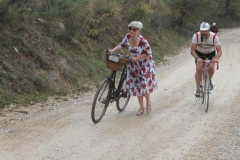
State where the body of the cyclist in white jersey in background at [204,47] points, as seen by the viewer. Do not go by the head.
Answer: toward the camera

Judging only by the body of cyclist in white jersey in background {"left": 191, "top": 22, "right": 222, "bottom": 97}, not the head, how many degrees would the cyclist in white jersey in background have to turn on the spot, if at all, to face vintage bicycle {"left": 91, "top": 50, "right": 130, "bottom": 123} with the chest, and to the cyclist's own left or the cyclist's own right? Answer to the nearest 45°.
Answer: approximately 45° to the cyclist's own right

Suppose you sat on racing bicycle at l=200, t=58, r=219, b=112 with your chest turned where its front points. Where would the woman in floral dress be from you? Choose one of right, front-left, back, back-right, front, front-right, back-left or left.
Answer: front-right

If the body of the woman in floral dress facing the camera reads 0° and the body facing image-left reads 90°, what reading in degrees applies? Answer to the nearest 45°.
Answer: approximately 45°

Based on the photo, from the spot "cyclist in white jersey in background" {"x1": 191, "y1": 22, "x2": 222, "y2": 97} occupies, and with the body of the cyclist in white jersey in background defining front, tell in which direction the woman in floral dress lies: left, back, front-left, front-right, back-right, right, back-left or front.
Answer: front-right

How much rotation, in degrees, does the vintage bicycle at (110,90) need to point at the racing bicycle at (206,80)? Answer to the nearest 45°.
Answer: approximately 180°

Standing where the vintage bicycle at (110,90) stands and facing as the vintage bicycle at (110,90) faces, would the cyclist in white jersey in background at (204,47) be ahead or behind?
behind

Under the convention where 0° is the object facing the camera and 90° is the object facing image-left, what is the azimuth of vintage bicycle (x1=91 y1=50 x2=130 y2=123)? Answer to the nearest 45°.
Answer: approximately 45°

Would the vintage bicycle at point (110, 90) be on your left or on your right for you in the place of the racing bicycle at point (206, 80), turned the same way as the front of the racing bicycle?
on your right
